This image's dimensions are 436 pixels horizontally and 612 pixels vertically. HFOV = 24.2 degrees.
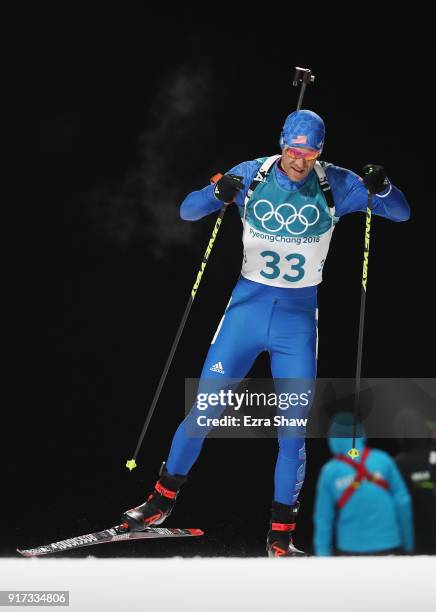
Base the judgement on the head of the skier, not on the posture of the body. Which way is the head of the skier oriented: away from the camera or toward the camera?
toward the camera

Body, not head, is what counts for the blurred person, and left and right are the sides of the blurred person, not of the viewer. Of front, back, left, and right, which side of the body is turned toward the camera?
back

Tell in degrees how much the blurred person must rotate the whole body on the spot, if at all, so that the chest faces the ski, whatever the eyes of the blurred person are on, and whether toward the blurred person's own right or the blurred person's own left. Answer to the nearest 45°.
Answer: approximately 90° to the blurred person's own left

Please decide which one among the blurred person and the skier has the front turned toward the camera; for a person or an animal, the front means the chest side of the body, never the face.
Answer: the skier

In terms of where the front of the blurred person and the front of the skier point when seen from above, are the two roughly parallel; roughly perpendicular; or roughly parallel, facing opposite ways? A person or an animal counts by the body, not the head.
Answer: roughly parallel, facing opposite ways

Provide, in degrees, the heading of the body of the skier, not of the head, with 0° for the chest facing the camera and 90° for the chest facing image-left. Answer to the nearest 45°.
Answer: approximately 0°

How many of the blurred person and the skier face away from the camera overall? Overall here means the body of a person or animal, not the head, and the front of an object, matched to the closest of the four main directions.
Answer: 1
